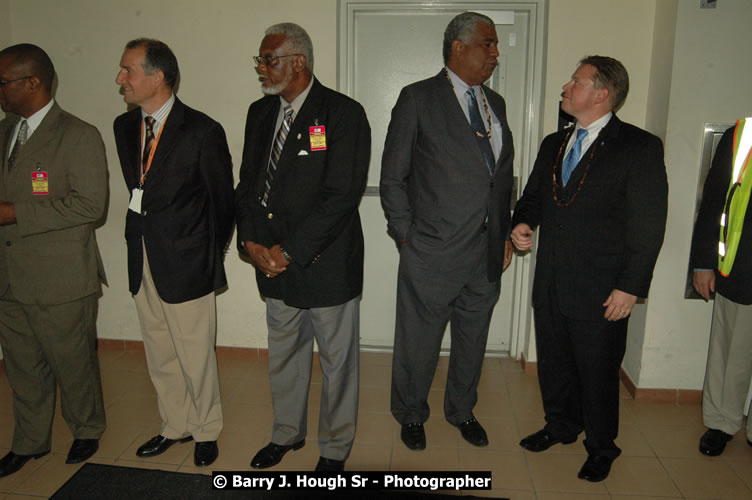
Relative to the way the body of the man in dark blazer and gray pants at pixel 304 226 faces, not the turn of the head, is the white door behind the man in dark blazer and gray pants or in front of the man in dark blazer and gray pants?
behind

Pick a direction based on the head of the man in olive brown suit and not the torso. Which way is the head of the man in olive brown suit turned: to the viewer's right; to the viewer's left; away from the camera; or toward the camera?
to the viewer's left

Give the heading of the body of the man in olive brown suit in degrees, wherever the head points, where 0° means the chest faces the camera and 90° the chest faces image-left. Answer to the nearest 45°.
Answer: approximately 45°

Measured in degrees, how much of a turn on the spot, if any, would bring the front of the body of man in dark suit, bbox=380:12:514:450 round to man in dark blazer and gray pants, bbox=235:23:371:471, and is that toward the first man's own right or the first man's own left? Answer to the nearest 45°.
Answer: approximately 90° to the first man's own right

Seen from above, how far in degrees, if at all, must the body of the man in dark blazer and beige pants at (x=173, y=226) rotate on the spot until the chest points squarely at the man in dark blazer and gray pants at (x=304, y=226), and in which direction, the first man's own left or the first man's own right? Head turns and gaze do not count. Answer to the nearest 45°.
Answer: approximately 90° to the first man's own left

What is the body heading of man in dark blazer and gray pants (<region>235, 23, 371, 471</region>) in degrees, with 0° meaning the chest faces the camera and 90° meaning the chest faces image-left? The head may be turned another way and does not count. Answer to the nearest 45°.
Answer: approximately 45°

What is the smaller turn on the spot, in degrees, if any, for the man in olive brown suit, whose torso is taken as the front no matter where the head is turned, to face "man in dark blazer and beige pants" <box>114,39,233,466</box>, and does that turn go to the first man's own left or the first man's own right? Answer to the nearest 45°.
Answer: approximately 90° to the first man's own left

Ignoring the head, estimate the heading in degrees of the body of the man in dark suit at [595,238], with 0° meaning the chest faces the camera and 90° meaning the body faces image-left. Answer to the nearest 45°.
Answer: approximately 45°

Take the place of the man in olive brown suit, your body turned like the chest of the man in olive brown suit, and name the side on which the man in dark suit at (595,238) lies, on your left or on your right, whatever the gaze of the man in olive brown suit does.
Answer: on your left

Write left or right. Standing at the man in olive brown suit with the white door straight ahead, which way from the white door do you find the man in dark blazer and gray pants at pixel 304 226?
right

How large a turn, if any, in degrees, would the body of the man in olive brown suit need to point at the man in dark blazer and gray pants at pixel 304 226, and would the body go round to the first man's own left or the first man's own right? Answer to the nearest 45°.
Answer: approximately 90° to the first man's own left

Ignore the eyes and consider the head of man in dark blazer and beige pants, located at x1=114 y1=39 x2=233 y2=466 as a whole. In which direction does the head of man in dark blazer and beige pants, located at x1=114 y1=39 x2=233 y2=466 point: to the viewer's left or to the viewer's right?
to the viewer's left

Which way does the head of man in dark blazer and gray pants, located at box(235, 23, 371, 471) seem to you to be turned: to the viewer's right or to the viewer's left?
to the viewer's left
